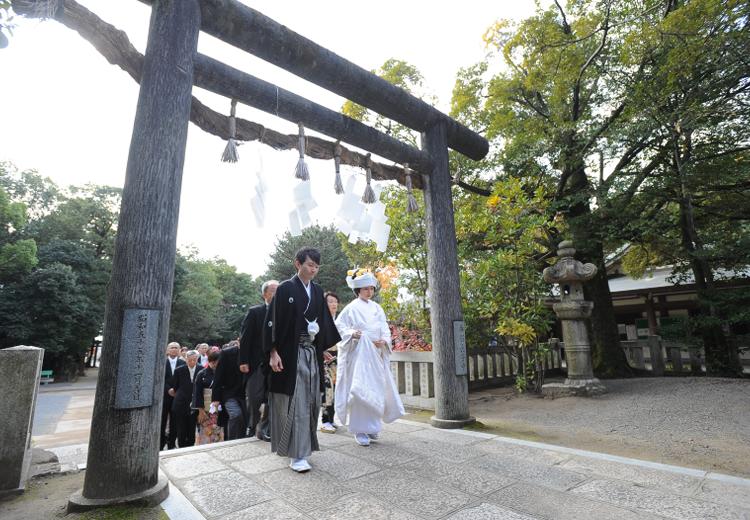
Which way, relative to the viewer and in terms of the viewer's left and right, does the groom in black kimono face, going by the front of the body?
facing the viewer and to the right of the viewer

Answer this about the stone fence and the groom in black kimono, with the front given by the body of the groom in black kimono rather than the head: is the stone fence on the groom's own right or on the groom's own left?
on the groom's own left

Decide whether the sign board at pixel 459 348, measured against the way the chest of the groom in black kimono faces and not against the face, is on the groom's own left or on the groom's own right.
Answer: on the groom's own left

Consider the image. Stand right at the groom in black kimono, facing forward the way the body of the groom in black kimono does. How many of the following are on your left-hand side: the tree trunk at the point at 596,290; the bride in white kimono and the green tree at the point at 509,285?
3

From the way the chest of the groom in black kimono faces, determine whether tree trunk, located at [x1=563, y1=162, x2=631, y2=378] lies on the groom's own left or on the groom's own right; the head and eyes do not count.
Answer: on the groom's own left

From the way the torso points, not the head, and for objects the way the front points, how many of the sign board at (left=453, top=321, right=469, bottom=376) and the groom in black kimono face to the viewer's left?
0

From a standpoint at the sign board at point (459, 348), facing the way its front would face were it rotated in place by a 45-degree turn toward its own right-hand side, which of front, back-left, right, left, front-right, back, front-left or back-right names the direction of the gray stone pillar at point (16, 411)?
front-right

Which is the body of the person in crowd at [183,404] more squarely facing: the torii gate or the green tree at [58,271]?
the torii gate
